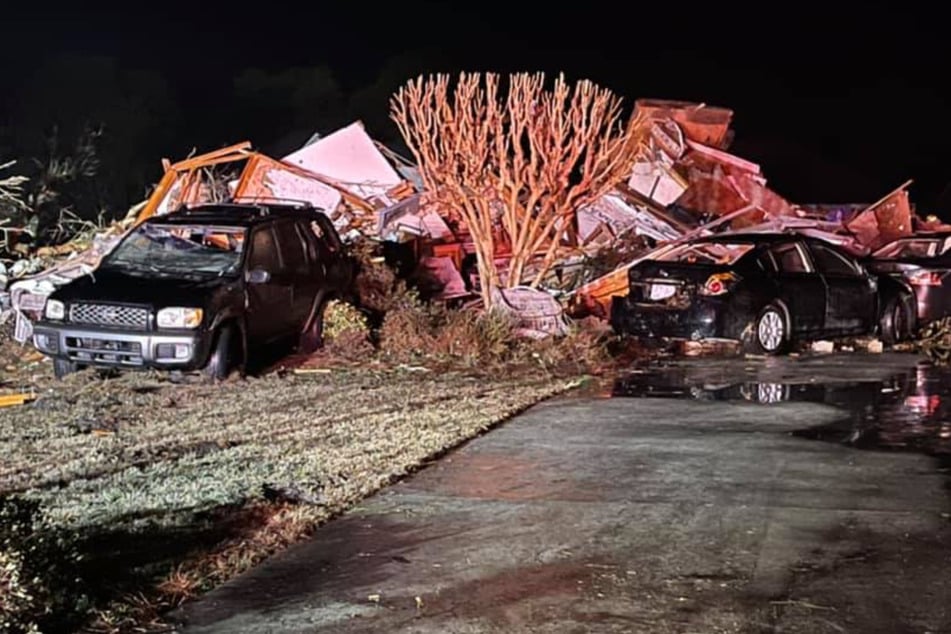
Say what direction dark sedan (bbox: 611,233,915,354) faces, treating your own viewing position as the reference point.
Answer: facing away from the viewer and to the right of the viewer

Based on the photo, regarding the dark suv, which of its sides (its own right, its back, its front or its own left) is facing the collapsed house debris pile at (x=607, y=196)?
back

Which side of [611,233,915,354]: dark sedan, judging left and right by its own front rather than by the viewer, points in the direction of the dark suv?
back

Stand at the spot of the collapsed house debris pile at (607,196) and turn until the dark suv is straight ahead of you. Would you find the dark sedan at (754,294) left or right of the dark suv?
left

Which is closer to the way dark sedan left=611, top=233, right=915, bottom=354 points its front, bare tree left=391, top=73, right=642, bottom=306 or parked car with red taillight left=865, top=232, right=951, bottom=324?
the parked car with red taillight

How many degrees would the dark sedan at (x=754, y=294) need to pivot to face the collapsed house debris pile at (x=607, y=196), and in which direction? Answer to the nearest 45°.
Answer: approximately 90° to its left

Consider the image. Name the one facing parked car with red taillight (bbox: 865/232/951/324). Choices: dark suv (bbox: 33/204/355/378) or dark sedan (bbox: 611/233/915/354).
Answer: the dark sedan

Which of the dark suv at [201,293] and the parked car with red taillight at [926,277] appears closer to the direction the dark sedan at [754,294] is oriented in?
the parked car with red taillight

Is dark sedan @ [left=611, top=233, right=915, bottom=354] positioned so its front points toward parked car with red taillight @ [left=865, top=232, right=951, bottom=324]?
yes

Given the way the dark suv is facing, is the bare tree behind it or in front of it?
behind

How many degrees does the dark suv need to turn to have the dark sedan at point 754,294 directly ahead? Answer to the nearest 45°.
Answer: approximately 135° to its left
